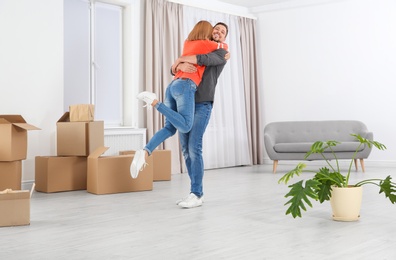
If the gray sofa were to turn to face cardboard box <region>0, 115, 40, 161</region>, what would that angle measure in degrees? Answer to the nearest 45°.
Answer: approximately 45° to its right

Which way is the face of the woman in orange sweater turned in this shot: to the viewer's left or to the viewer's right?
to the viewer's right

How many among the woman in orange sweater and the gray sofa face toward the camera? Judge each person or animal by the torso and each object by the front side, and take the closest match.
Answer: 1

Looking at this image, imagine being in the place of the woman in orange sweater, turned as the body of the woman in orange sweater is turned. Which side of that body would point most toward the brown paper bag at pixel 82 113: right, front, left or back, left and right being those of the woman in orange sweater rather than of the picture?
left

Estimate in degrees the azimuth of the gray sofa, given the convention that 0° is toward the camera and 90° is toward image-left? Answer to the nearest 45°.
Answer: approximately 0°

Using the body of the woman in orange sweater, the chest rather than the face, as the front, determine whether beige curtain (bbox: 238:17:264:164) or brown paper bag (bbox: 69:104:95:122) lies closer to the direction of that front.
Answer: the beige curtain

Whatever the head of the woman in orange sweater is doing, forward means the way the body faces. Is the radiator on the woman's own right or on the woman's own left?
on the woman's own left

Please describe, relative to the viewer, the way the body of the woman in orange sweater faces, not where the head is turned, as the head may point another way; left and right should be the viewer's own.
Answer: facing away from the viewer and to the right of the viewer
